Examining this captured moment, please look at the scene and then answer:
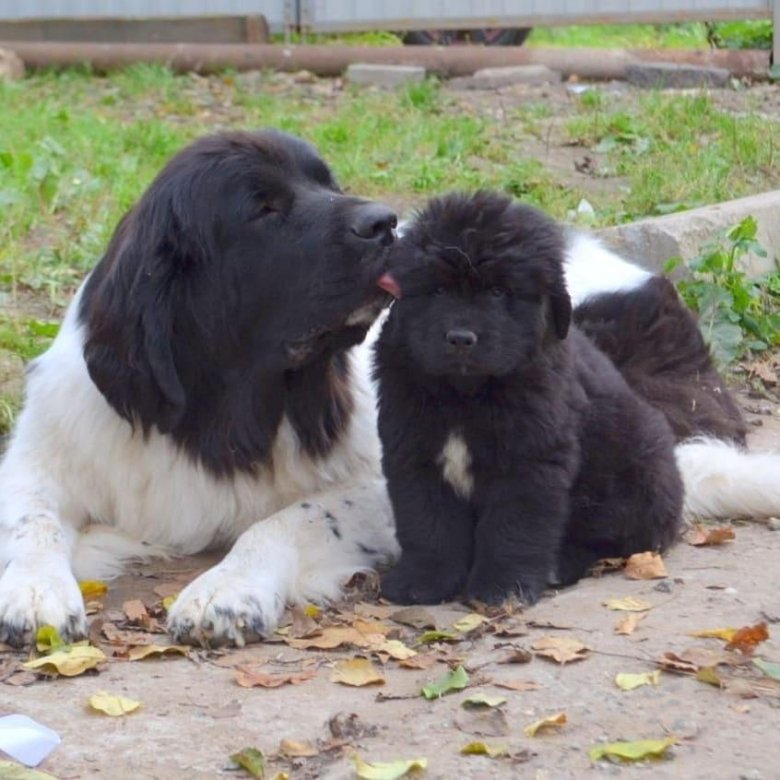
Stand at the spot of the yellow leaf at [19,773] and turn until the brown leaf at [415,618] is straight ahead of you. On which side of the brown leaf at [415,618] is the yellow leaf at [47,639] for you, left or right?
left

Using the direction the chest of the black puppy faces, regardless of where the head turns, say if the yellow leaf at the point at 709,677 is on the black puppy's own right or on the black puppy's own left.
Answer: on the black puppy's own left

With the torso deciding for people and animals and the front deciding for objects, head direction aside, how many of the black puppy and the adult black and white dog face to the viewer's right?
0

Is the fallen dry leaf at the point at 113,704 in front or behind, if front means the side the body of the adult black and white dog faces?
in front

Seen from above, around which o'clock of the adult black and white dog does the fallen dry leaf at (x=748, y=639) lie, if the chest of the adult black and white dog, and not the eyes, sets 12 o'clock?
The fallen dry leaf is roughly at 9 o'clock from the adult black and white dog.

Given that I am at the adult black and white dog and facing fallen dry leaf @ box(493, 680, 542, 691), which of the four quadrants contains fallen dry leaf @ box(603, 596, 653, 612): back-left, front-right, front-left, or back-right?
front-left

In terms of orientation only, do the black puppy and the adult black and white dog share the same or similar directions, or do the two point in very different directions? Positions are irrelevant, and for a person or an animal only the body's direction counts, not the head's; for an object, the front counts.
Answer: same or similar directions

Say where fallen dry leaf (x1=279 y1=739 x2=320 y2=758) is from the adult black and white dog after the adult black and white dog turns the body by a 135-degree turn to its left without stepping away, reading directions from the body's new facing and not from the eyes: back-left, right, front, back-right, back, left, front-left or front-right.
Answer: right

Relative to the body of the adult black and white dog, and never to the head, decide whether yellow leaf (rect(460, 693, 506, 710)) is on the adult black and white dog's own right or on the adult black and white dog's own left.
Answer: on the adult black and white dog's own left

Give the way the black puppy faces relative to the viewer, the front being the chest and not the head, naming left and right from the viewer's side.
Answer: facing the viewer and to the left of the viewer

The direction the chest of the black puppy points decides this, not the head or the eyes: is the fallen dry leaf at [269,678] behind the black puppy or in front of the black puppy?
in front

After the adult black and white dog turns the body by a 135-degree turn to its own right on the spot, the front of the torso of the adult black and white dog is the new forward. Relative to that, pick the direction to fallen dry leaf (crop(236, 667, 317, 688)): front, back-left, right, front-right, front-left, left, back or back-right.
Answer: back

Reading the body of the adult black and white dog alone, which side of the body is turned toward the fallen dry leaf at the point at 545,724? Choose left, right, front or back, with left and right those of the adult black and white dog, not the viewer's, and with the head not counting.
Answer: left

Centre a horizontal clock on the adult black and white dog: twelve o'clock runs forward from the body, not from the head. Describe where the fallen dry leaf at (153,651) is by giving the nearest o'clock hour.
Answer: The fallen dry leaf is roughly at 11 o'clock from the adult black and white dog.

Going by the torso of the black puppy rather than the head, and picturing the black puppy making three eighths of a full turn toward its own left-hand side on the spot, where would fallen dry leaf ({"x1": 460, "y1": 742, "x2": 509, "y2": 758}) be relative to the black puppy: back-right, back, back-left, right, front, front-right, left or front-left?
right

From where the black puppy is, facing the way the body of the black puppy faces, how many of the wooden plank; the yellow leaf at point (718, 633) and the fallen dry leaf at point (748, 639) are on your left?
2

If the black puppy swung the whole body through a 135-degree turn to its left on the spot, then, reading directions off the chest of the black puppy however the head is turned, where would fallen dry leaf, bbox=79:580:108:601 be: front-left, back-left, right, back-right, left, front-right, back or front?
back
